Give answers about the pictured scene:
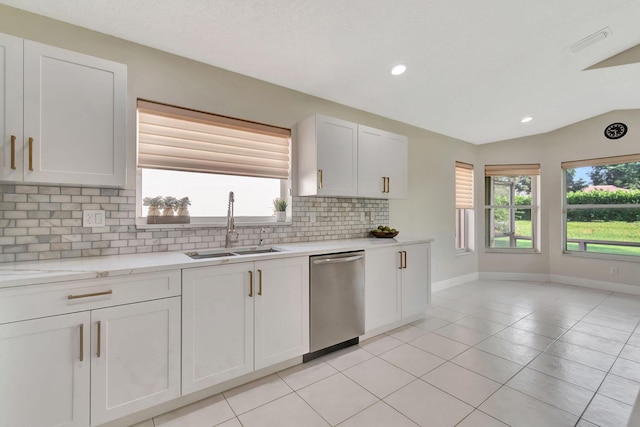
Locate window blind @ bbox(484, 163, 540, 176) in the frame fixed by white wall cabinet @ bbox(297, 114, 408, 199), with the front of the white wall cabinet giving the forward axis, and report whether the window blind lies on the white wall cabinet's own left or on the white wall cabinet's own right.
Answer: on the white wall cabinet's own left

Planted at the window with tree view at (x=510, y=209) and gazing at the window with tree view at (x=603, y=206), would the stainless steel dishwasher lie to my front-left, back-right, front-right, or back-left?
back-right

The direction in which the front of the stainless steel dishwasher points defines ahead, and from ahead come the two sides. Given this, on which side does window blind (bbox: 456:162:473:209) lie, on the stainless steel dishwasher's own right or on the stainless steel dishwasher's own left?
on the stainless steel dishwasher's own left

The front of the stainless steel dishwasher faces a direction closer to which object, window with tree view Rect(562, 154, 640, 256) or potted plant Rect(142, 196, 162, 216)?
the window with tree view

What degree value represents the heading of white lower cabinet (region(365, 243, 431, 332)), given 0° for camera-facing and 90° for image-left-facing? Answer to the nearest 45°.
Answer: approximately 315°

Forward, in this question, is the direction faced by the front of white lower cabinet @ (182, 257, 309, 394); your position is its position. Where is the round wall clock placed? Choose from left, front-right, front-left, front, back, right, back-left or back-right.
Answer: front-left

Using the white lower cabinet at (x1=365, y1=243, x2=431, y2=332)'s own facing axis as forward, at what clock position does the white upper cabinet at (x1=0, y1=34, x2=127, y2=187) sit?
The white upper cabinet is roughly at 3 o'clock from the white lower cabinet.

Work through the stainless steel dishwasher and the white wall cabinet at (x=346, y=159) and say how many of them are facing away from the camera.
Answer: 0

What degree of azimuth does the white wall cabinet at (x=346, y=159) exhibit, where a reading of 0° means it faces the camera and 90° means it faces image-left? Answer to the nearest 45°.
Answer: approximately 315°

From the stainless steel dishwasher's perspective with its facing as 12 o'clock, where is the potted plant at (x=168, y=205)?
The potted plant is roughly at 4 o'clock from the stainless steel dishwasher.

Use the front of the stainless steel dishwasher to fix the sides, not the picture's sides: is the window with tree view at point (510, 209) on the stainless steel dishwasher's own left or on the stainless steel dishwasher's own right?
on the stainless steel dishwasher's own left
